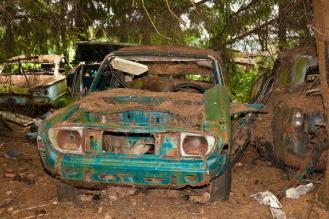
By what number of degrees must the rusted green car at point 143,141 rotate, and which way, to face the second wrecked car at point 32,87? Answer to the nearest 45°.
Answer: approximately 135° to its right

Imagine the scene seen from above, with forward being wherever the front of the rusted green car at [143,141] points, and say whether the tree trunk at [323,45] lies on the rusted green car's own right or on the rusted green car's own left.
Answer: on the rusted green car's own left

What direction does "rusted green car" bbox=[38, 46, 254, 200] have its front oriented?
toward the camera

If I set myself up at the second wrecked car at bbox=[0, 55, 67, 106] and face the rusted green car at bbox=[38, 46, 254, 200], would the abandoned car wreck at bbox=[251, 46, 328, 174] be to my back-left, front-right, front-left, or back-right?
front-left

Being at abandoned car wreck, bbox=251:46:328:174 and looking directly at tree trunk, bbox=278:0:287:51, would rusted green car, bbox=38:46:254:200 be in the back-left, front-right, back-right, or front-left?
back-left

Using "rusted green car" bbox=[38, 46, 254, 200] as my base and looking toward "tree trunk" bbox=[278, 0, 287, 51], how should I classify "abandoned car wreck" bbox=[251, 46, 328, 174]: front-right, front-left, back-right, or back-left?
front-right

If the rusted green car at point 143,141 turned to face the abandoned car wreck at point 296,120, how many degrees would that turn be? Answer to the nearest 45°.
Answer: approximately 90° to its left

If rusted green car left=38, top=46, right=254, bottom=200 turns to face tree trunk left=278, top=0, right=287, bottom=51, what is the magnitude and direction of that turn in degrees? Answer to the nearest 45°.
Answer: approximately 135° to its left
